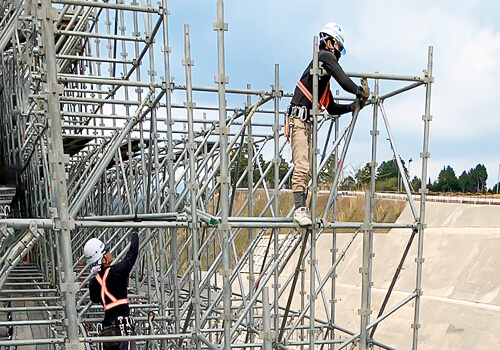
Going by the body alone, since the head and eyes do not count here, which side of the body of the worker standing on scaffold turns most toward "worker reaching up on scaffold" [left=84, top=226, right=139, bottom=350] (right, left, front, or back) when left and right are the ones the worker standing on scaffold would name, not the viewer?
back

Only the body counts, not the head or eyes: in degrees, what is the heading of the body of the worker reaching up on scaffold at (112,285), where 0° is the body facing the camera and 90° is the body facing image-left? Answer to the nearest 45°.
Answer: approximately 225°

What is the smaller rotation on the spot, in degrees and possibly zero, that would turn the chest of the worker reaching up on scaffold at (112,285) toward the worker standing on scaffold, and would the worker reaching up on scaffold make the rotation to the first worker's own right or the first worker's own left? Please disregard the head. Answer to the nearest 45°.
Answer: approximately 45° to the first worker's own right

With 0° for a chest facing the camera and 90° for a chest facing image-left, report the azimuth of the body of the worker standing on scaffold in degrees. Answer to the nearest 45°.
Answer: approximately 270°

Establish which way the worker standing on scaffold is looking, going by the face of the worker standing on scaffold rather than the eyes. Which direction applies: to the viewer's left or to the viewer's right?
to the viewer's right
